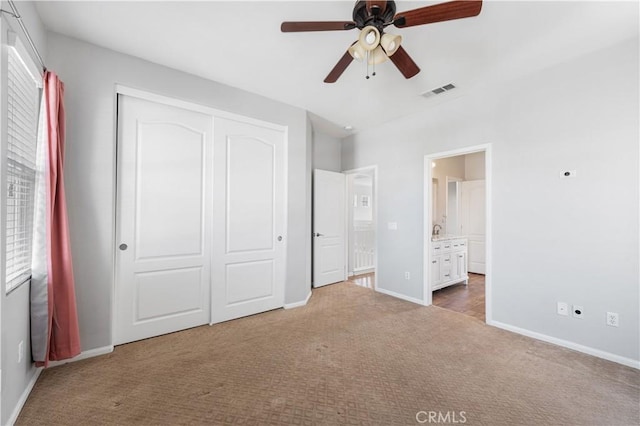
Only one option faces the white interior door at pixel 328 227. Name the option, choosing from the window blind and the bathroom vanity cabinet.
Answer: the window blind

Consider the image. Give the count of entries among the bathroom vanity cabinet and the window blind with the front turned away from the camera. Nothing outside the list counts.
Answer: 0

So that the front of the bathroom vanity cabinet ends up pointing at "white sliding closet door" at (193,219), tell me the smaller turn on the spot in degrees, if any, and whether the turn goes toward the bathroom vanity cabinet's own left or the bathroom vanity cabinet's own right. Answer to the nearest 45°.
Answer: approximately 90° to the bathroom vanity cabinet's own right

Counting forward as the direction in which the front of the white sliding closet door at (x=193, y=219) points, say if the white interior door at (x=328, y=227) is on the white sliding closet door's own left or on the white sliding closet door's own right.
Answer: on the white sliding closet door's own left

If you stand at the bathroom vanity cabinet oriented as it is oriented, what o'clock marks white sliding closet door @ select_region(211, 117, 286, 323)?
The white sliding closet door is roughly at 3 o'clock from the bathroom vanity cabinet.

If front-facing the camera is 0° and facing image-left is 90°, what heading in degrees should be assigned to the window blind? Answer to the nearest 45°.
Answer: approximately 270°

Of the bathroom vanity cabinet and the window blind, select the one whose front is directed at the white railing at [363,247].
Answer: the window blind

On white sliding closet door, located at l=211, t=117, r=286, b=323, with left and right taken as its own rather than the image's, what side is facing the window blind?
right

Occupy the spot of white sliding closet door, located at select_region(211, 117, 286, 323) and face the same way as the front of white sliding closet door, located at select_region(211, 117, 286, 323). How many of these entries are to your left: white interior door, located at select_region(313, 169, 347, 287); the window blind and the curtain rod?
1

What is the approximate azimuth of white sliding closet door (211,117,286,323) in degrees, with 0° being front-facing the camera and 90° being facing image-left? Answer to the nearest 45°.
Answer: approximately 315°
